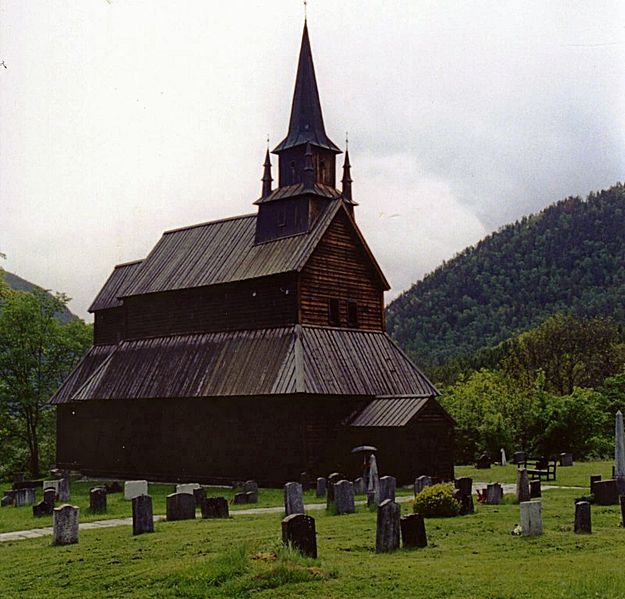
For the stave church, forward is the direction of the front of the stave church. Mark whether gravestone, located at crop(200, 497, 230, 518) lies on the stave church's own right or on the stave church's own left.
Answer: on the stave church's own right

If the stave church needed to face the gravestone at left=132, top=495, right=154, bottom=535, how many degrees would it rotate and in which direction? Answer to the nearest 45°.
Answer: approximately 45° to its right

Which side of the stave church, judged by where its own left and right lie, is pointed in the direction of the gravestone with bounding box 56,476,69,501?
right

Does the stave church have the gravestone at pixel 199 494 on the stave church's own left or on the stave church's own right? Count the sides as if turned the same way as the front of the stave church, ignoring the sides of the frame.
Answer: on the stave church's own right

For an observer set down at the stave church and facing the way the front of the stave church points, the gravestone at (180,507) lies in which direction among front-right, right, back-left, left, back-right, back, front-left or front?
front-right

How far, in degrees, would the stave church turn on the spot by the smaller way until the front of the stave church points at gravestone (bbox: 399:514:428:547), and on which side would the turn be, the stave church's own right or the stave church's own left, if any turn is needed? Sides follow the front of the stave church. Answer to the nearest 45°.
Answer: approximately 45° to the stave church's own right

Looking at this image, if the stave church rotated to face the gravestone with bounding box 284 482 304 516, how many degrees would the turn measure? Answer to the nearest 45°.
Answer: approximately 45° to its right

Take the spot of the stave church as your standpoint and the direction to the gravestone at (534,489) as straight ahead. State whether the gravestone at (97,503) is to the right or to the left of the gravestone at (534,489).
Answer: right

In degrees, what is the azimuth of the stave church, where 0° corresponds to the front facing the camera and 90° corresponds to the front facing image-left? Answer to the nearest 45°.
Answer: approximately 315°
